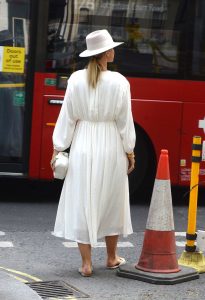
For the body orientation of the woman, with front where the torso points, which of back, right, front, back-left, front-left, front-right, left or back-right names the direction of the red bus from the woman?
front

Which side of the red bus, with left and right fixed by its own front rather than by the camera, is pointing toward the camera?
left

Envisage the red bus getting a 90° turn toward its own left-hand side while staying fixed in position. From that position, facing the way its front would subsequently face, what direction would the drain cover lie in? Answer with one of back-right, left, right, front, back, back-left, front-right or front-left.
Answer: front

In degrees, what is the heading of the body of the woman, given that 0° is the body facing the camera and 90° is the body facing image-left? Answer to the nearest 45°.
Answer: approximately 180°

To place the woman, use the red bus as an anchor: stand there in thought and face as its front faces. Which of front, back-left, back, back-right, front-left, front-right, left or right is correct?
left

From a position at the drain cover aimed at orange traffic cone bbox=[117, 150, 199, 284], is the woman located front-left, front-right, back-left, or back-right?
front-left

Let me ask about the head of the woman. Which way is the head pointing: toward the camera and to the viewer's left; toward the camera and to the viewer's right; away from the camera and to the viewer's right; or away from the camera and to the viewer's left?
away from the camera and to the viewer's right

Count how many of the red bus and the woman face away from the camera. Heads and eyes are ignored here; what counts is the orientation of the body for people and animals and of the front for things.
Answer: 1

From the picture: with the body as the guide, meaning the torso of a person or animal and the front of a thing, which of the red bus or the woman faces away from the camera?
the woman

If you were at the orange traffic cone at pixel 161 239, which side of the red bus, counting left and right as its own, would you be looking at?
left

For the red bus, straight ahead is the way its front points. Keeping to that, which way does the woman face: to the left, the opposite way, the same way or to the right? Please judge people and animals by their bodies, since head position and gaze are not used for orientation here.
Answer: to the right
